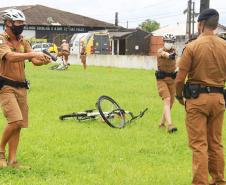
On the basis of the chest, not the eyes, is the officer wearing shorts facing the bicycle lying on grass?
no

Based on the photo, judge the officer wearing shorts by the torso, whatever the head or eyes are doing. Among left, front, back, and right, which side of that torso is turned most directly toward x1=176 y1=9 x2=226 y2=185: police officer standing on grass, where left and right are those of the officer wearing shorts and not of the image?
front

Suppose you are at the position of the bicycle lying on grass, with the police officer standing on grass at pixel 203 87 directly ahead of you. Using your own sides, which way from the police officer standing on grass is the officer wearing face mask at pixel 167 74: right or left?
left

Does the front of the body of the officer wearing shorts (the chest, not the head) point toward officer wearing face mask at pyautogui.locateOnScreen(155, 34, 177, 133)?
no

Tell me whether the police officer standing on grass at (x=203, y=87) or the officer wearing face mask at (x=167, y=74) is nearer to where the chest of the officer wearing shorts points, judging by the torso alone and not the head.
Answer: the police officer standing on grass
